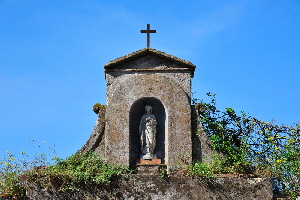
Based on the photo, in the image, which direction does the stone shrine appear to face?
toward the camera
